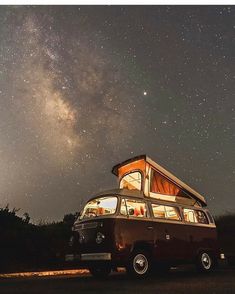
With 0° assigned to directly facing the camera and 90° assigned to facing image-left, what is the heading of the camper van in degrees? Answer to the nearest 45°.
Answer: approximately 45°
